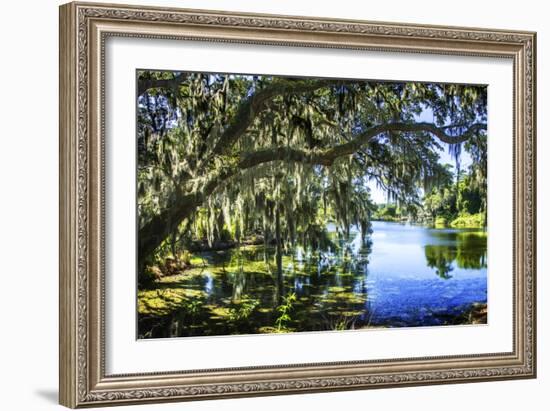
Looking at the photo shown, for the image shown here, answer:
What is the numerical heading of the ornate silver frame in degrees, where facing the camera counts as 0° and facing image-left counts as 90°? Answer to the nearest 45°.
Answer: approximately 315°
